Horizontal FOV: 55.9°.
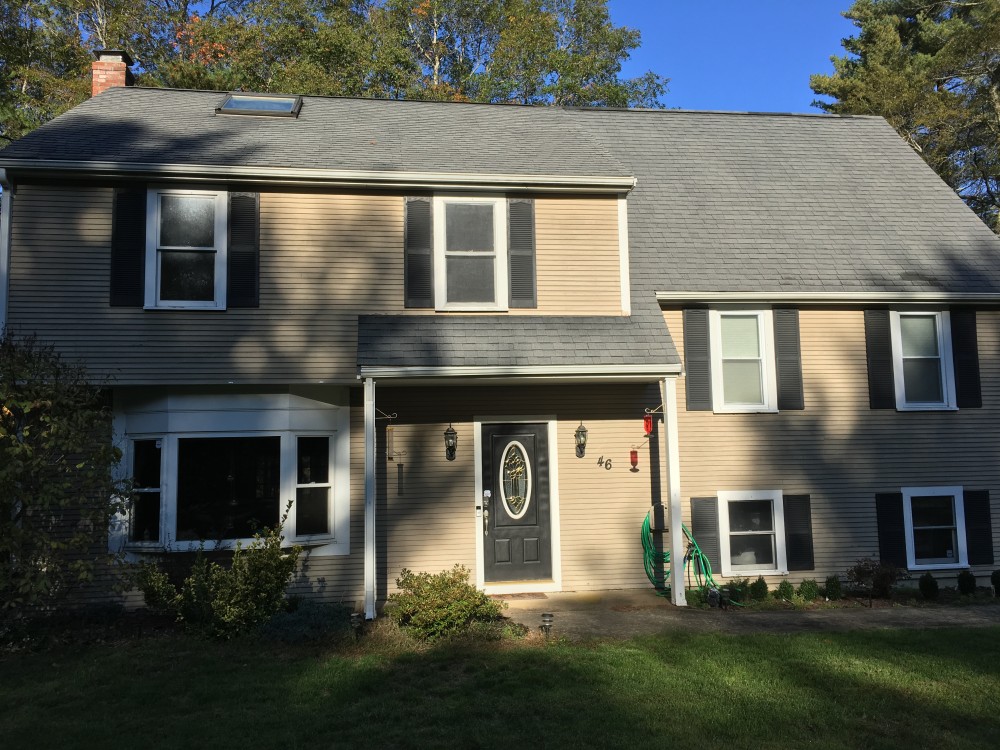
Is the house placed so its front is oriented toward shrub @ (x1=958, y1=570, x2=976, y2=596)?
no

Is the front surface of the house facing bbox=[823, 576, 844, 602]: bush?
no

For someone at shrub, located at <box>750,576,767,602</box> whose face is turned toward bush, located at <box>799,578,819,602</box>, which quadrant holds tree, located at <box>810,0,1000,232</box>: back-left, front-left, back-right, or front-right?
front-left

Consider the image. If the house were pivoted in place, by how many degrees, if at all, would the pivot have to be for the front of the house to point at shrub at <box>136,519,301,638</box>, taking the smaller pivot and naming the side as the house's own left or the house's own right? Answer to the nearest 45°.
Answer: approximately 45° to the house's own right

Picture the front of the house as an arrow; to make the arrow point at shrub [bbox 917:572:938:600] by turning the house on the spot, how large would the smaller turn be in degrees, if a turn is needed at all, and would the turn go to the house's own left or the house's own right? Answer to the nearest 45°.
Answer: approximately 90° to the house's own left

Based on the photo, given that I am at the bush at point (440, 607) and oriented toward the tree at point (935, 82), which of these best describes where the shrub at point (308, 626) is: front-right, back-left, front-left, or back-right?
back-left

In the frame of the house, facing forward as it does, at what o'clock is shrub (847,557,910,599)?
The shrub is roughly at 9 o'clock from the house.

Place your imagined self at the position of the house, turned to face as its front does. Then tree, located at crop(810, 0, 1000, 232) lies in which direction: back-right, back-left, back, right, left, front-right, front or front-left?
back-left

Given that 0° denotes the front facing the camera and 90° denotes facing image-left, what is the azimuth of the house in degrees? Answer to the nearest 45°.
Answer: approximately 0°
